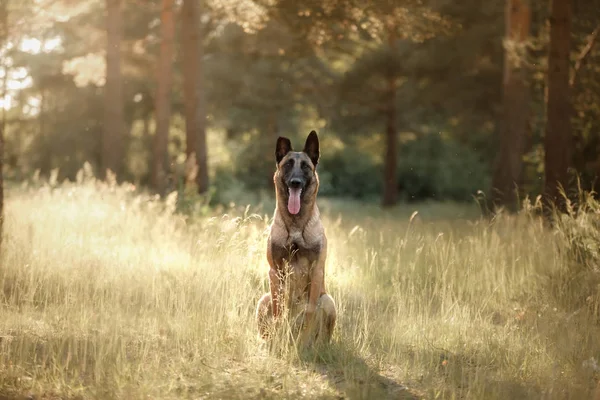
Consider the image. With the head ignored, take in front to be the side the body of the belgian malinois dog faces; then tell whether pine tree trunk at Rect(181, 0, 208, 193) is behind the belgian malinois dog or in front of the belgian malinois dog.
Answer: behind

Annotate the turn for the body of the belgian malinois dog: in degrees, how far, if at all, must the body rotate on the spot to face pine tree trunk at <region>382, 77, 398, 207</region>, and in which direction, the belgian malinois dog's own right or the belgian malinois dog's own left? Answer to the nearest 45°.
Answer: approximately 180°

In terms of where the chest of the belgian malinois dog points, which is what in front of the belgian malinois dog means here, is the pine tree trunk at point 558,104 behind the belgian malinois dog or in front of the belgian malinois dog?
behind

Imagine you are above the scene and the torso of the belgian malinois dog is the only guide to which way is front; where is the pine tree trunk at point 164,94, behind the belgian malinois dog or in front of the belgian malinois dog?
behind

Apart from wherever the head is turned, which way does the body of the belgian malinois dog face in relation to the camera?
toward the camera

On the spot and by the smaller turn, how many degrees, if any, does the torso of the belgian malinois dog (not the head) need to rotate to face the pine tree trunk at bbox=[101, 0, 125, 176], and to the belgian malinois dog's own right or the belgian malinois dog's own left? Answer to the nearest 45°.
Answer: approximately 180°
